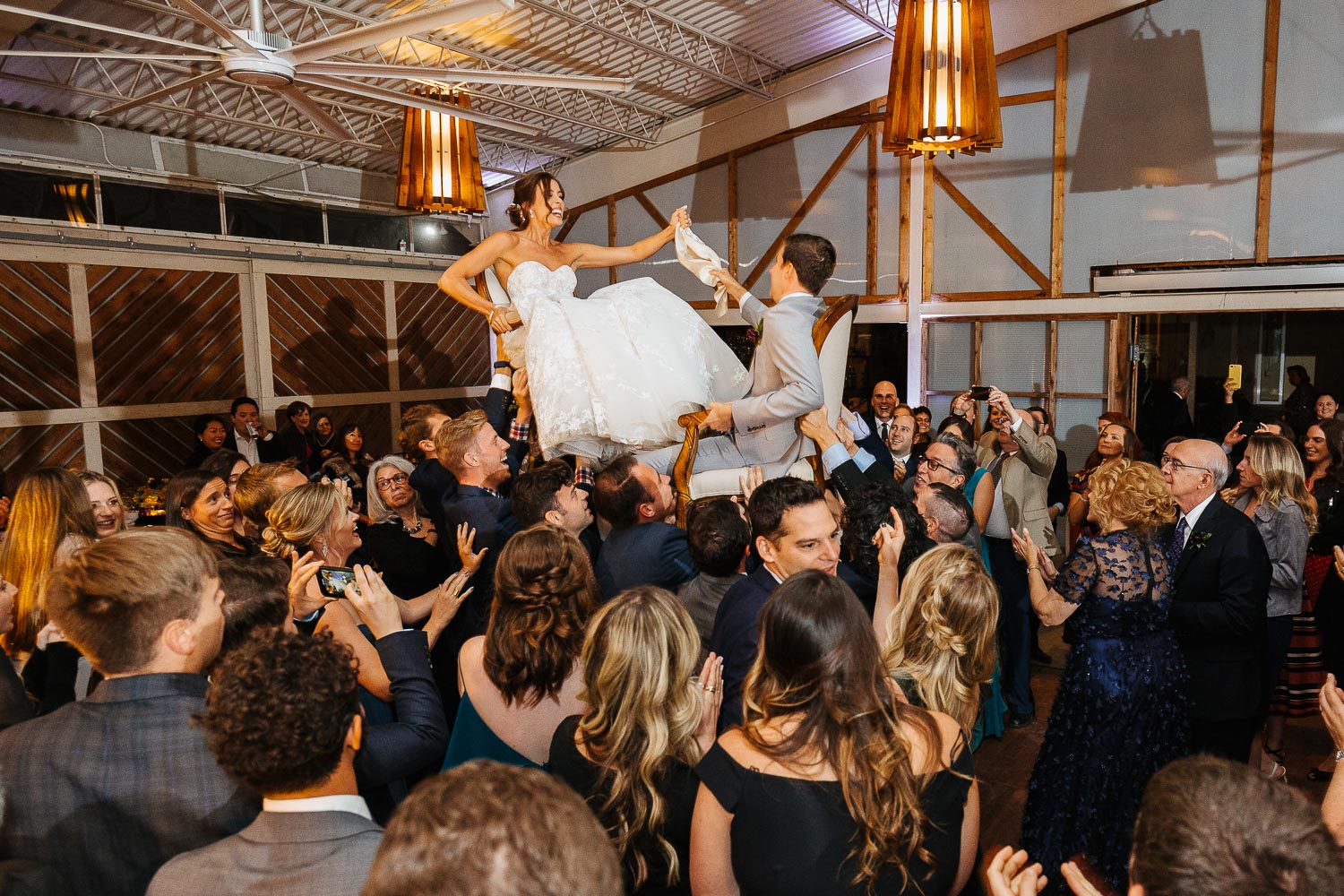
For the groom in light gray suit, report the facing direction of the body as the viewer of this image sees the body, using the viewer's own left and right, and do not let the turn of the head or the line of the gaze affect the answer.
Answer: facing to the left of the viewer

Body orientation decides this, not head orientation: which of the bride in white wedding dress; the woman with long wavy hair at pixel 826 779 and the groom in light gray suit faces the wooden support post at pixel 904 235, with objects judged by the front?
the woman with long wavy hair

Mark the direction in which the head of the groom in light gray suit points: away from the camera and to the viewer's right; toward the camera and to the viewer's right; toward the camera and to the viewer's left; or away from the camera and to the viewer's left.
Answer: away from the camera and to the viewer's left

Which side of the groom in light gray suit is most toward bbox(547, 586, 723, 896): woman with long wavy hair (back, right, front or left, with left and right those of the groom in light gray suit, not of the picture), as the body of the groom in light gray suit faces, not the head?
left

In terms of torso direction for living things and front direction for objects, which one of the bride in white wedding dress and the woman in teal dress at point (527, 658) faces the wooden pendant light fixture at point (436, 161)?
the woman in teal dress

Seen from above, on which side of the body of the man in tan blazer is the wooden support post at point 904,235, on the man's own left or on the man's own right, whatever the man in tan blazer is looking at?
on the man's own right

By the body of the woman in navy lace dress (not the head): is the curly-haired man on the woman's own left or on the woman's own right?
on the woman's own left
